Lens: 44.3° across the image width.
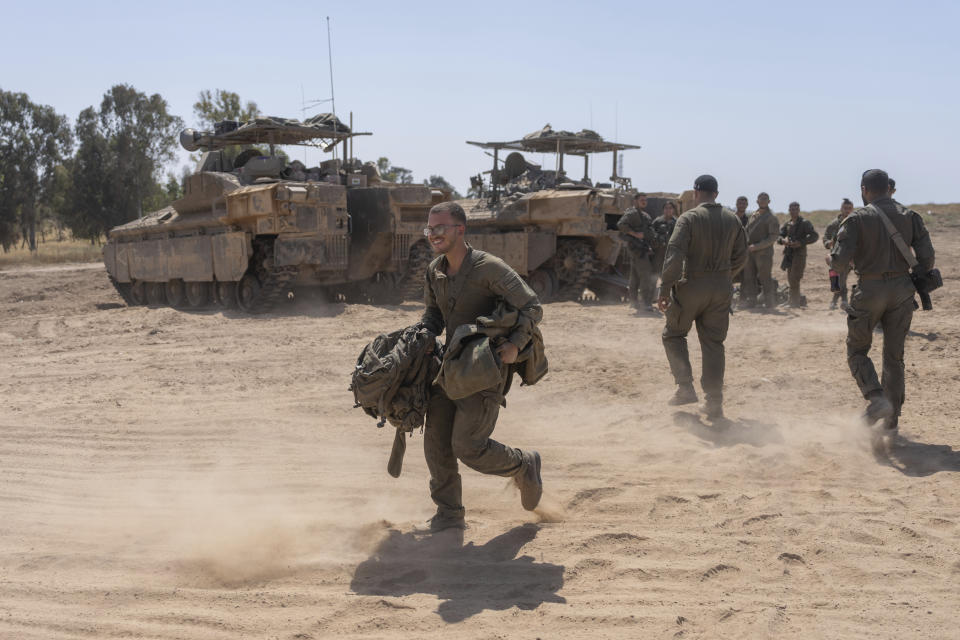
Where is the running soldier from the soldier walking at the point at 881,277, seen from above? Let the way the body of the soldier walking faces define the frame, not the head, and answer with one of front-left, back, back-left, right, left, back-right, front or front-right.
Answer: back-left

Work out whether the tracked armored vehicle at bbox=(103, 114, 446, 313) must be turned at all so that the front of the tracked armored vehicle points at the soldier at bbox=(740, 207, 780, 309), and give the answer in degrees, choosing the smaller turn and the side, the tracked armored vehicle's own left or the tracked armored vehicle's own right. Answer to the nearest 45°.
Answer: approximately 180°

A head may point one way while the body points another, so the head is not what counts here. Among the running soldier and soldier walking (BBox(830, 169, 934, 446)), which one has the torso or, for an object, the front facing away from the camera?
the soldier walking

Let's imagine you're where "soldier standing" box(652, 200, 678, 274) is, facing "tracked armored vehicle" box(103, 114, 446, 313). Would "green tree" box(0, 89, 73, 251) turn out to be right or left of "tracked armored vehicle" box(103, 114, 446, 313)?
right

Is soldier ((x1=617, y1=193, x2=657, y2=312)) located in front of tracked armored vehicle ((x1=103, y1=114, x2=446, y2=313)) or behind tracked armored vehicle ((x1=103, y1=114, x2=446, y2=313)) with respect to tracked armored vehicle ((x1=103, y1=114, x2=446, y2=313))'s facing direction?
behind

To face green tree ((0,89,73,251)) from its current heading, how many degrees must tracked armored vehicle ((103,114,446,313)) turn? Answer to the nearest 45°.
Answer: approximately 45° to its right

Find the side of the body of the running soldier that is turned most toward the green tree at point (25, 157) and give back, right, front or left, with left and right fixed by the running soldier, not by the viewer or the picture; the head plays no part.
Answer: right

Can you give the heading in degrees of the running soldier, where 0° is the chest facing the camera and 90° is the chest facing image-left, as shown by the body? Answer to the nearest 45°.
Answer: approximately 45°

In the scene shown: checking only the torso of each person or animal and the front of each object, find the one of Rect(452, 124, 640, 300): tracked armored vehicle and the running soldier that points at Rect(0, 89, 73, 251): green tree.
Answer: the tracked armored vehicle

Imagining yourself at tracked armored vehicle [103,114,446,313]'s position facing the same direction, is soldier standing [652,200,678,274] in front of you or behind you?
behind

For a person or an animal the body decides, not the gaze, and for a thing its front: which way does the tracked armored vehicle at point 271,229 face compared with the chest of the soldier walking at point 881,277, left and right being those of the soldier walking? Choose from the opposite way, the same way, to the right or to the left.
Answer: to the left
